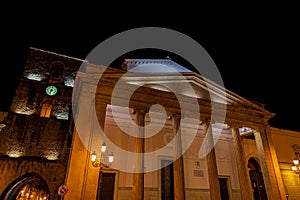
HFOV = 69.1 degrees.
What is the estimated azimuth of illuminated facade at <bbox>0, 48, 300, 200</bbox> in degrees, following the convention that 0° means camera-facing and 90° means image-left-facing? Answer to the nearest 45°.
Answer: approximately 315°
